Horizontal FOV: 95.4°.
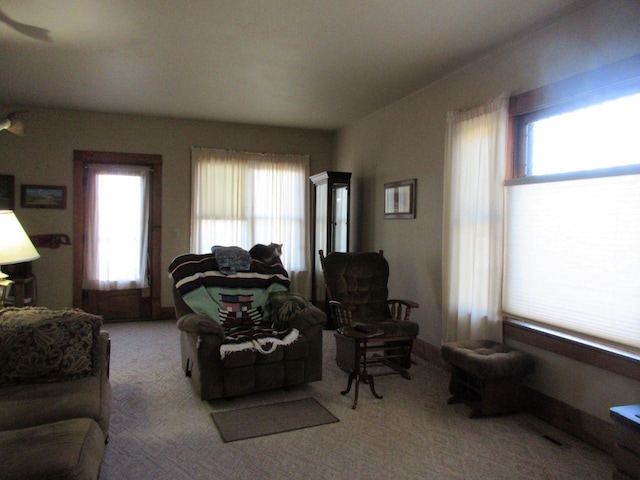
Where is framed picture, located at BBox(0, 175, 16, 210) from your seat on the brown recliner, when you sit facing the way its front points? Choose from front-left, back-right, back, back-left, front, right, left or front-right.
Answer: back

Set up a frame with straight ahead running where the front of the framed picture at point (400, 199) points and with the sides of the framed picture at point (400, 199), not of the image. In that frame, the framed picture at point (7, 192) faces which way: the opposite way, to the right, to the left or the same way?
to the left

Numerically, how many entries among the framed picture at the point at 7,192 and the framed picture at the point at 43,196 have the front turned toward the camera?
2

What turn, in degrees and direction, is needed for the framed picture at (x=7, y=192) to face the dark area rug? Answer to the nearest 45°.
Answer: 0° — it already faces it

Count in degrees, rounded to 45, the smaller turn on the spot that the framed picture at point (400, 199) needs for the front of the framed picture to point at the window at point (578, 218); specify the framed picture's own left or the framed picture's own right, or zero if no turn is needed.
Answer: approximately 90° to the framed picture's own left

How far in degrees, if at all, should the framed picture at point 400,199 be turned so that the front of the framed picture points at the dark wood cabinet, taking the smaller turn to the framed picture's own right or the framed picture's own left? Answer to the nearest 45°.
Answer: approximately 90° to the framed picture's own right

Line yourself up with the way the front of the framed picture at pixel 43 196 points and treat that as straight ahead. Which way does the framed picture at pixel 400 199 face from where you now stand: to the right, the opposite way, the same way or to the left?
to the right

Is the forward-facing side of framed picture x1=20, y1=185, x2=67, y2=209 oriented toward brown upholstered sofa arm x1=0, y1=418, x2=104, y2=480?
yes
